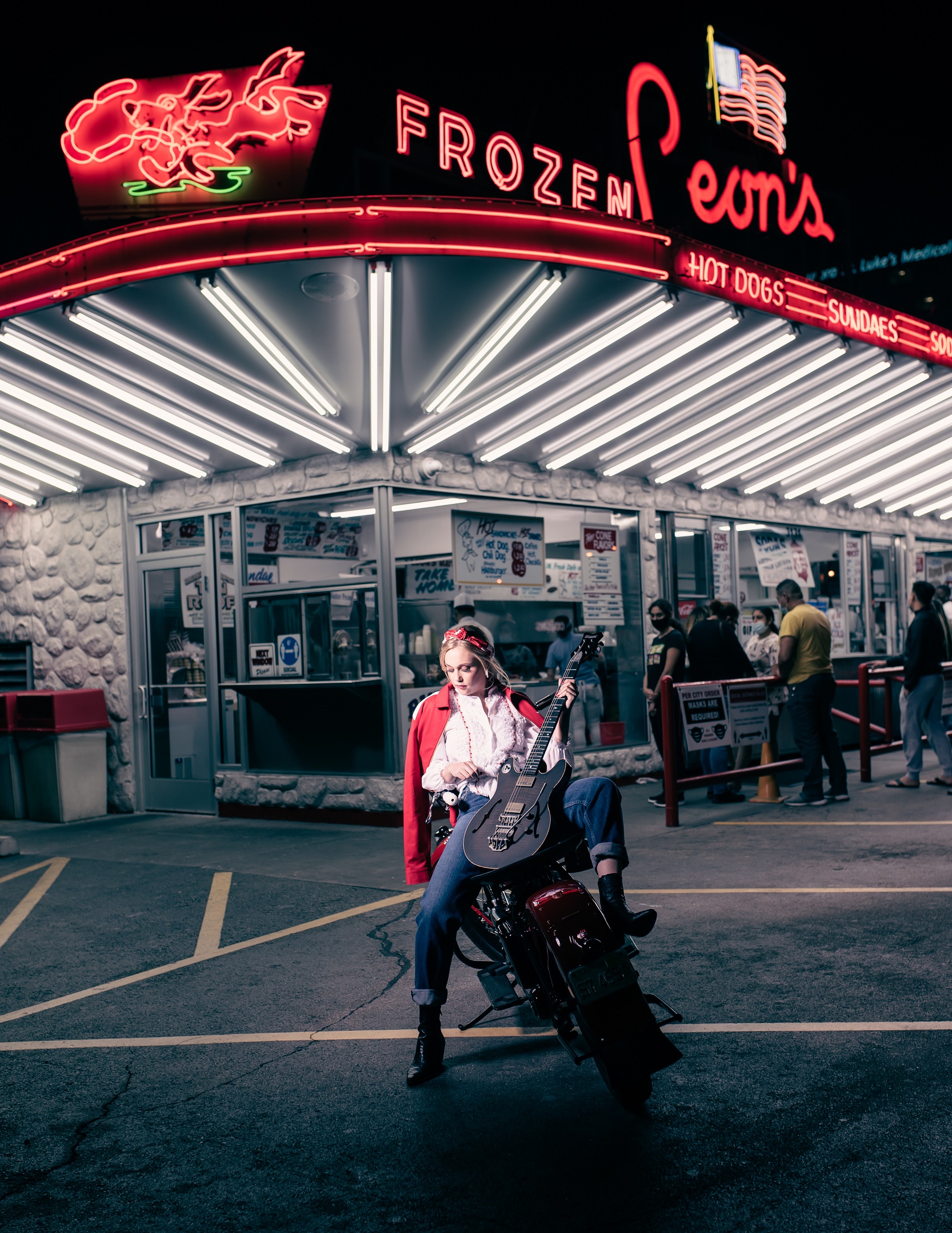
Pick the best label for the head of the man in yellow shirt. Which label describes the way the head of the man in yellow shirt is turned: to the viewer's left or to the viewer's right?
to the viewer's left

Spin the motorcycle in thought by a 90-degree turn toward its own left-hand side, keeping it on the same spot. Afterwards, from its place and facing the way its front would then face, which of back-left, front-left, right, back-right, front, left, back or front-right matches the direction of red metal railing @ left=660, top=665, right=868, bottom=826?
back-right

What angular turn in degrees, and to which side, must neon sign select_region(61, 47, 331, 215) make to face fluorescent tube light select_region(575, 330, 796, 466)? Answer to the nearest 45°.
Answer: approximately 90° to its left

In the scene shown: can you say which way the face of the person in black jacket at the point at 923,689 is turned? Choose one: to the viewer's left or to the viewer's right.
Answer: to the viewer's left

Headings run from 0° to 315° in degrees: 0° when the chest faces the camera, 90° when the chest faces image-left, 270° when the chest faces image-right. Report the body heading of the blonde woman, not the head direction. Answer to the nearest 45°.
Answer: approximately 0°

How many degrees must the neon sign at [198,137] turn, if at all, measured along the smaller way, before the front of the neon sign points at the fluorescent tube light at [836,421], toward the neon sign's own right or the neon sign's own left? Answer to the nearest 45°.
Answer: approximately 90° to the neon sign's own left

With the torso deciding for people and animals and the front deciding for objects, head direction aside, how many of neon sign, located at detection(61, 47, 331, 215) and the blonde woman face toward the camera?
2

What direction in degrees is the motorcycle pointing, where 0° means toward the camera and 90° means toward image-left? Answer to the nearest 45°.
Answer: approximately 135°

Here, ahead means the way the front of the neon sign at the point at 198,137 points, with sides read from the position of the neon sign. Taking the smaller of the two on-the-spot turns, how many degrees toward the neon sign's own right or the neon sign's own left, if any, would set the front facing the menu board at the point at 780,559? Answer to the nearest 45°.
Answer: approximately 135° to the neon sign's own left
